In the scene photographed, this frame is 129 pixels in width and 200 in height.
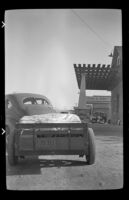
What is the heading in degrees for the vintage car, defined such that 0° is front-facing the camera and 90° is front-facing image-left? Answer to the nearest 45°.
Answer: approximately 180°
